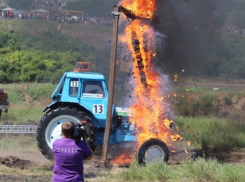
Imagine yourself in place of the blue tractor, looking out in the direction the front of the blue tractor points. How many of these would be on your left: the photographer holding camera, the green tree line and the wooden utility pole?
1

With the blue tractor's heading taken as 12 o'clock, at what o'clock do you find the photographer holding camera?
The photographer holding camera is roughly at 3 o'clock from the blue tractor.

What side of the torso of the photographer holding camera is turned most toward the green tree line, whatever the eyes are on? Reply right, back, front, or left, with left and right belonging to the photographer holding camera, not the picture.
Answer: front

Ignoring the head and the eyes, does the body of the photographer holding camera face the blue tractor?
yes

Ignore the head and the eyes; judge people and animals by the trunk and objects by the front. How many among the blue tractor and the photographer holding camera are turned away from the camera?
1

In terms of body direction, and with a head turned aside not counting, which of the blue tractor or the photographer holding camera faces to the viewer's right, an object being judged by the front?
the blue tractor

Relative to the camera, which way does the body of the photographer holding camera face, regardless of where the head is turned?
away from the camera

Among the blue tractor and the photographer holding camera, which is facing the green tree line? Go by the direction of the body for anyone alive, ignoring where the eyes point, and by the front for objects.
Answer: the photographer holding camera

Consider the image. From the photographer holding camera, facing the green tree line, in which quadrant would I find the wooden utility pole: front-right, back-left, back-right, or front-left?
front-right

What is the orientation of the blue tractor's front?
to the viewer's right

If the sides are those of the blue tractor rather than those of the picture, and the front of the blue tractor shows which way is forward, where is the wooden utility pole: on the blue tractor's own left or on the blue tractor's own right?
on the blue tractor's own right

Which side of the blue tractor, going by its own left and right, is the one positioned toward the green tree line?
left

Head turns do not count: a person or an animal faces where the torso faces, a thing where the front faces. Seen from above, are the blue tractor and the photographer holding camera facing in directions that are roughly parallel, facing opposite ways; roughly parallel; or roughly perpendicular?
roughly perpendicular

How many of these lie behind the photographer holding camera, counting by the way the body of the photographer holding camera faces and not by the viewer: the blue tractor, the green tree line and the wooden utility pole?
0
